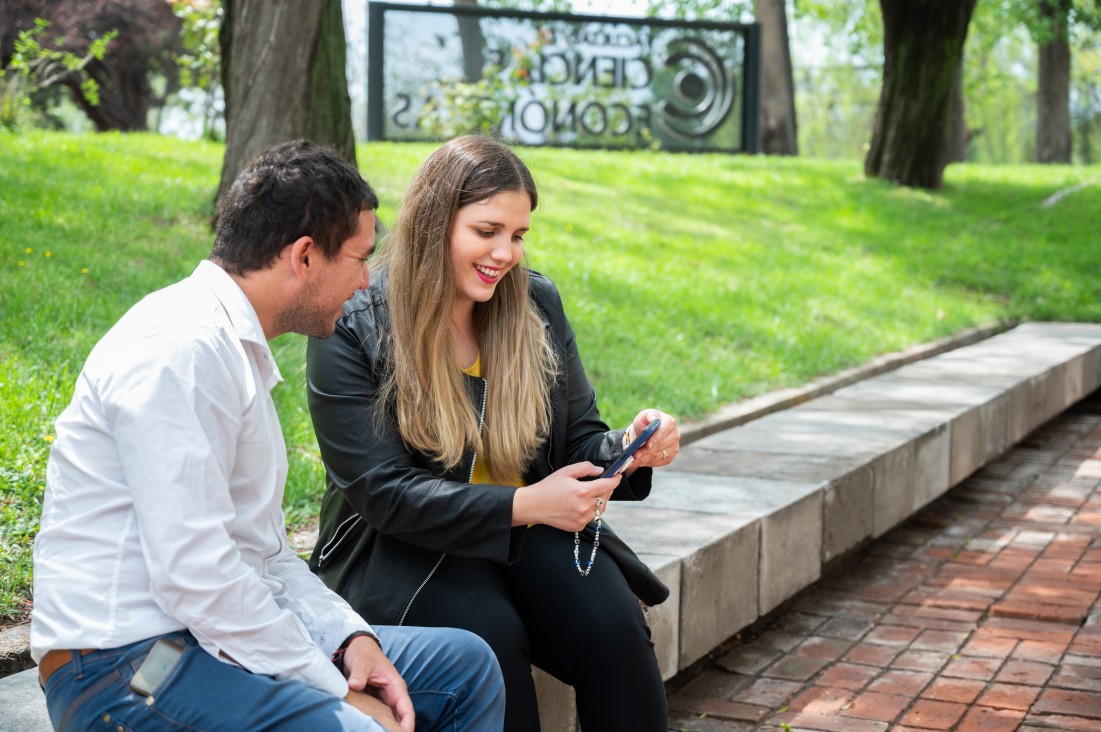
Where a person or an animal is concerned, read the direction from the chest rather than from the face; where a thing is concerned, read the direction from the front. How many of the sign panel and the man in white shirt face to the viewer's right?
1

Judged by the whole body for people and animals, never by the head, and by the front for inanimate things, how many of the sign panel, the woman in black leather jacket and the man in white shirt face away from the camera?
1

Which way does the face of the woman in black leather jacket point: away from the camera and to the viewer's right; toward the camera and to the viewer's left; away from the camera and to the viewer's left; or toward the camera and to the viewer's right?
toward the camera and to the viewer's right

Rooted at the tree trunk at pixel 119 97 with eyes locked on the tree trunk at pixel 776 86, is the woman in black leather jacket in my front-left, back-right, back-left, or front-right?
front-right

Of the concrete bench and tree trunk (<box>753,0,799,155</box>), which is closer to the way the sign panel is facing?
the tree trunk

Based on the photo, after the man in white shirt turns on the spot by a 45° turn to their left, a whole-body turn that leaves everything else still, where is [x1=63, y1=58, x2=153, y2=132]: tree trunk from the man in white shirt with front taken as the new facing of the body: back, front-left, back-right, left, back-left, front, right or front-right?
front-left

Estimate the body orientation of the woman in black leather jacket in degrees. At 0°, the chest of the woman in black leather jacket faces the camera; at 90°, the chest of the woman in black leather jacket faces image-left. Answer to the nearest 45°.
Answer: approximately 315°

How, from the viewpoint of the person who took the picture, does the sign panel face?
facing away from the viewer

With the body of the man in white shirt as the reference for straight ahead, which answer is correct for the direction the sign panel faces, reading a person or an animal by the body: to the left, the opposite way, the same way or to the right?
to the left

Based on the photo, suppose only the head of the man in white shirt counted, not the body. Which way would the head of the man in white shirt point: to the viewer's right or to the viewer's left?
to the viewer's right

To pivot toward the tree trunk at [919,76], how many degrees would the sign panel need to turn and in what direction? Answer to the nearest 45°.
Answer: approximately 135° to its right

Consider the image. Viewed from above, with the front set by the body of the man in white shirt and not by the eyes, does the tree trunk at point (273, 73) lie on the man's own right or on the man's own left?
on the man's own left

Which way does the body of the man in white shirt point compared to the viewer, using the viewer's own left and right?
facing to the right of the viewer

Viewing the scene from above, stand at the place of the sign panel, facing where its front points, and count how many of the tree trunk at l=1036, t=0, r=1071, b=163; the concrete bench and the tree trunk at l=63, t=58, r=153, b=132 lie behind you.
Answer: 1

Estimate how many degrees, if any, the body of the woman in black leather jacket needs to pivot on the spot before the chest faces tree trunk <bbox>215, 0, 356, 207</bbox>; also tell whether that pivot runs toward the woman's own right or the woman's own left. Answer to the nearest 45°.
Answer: approximately 135° to the woman's own left
